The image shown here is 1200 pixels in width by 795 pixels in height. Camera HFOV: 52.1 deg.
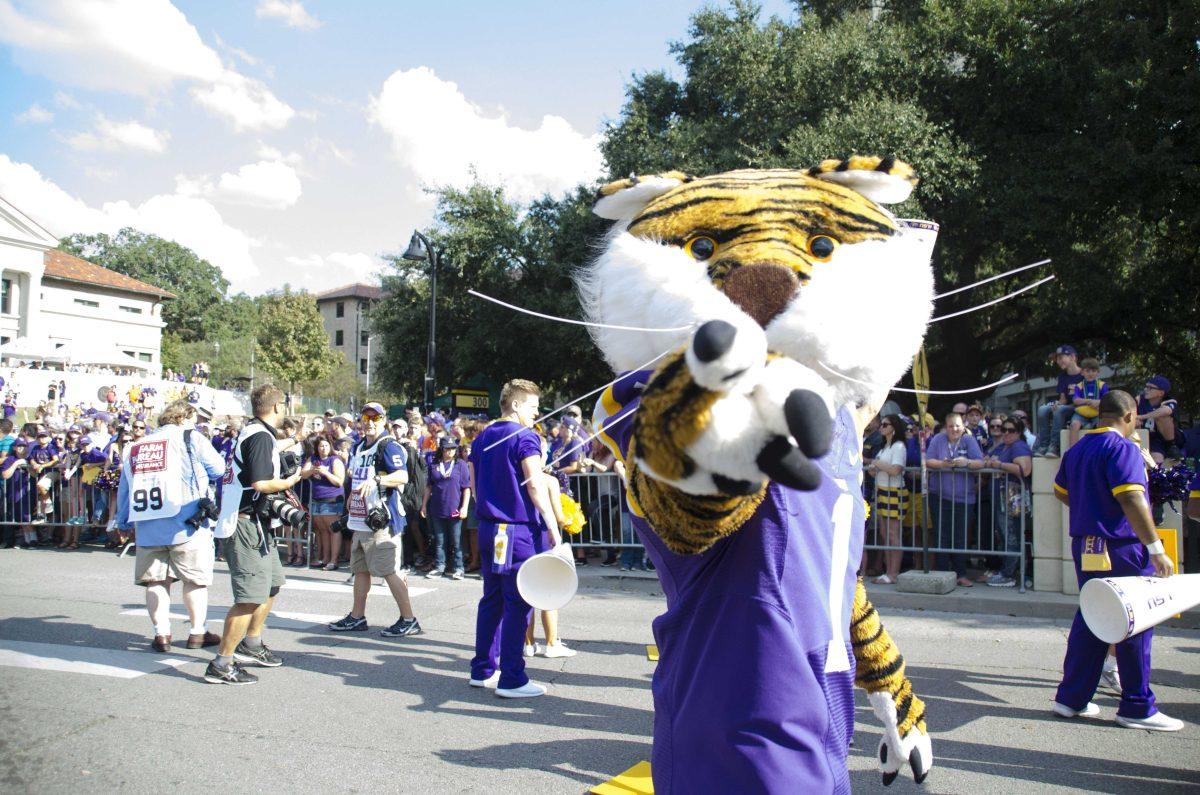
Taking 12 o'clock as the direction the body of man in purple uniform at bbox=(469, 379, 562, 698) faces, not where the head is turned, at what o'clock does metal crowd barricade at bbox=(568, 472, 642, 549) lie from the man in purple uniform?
The metal crowd barricade is roughly at 11 o'clock from the man in purple uniform.

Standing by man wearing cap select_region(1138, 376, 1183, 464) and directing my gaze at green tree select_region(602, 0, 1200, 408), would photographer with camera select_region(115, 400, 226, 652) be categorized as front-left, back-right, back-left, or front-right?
back-left

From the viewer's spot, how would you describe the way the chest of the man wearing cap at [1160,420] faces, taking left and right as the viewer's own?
facing the viewer and to the left of the viewer

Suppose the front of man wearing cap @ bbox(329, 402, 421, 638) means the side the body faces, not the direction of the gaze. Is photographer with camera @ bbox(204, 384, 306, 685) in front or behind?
in front

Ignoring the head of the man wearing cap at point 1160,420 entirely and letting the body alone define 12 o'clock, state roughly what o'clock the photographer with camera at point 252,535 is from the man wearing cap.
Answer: The photographer with camera is roughly at 12 o'clock from the man wearing cap.

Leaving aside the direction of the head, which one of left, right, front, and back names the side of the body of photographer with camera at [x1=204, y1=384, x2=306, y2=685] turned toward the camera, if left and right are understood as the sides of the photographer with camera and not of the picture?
right

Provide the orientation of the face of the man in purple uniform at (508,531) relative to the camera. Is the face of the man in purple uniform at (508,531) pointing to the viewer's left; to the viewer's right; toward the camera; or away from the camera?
to the viewer's right

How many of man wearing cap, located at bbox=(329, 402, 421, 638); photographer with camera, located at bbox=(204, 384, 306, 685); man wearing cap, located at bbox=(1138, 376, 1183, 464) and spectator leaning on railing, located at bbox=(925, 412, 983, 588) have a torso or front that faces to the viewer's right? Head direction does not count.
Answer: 1
